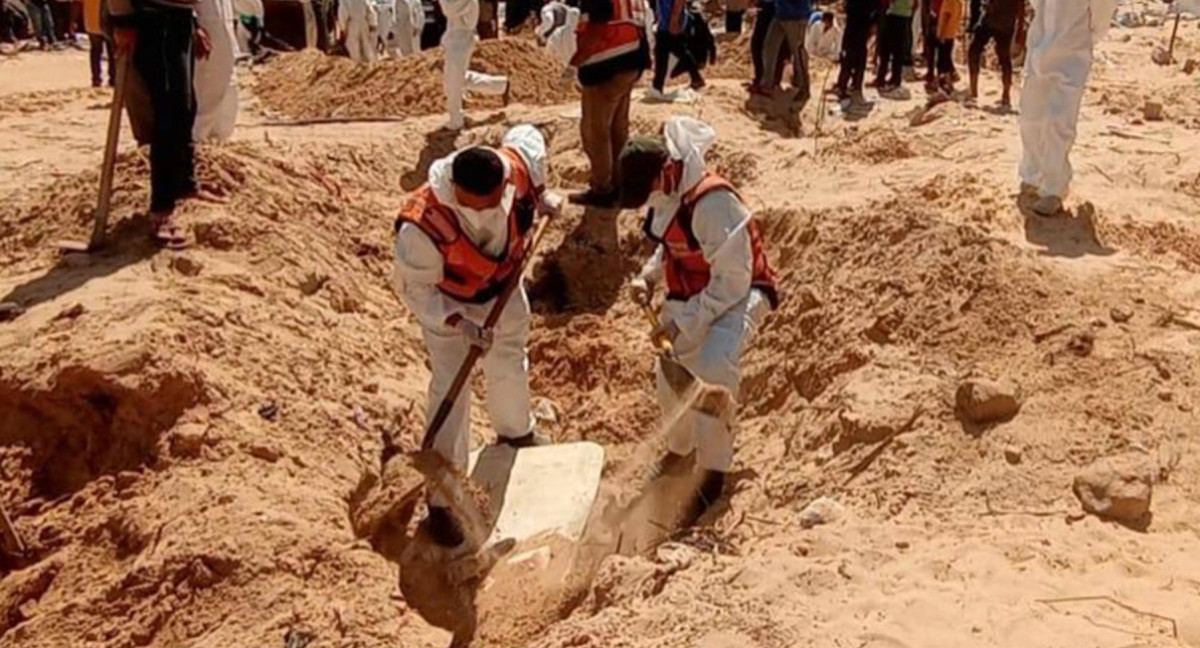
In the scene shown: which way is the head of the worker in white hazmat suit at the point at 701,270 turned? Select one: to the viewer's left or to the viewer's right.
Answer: to the viewer's left
